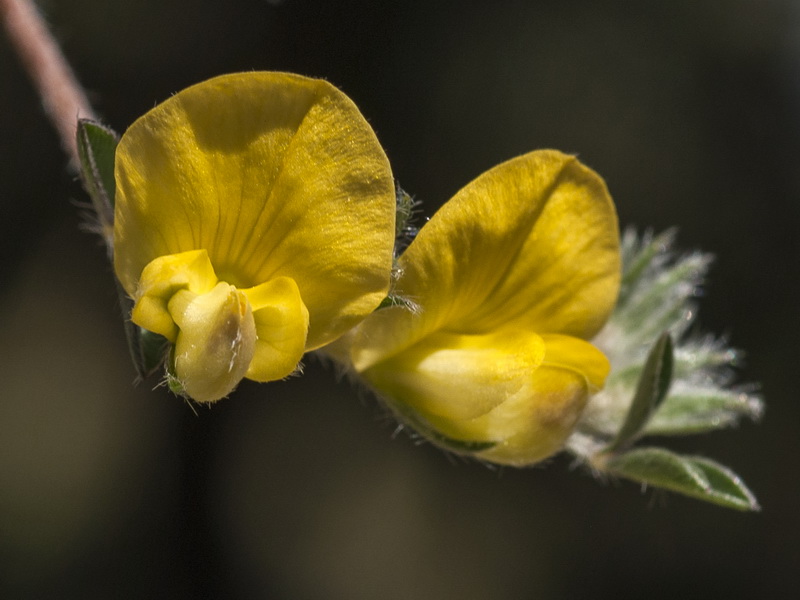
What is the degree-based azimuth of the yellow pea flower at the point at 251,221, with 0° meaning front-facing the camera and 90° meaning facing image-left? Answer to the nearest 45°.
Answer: approximately 0°
